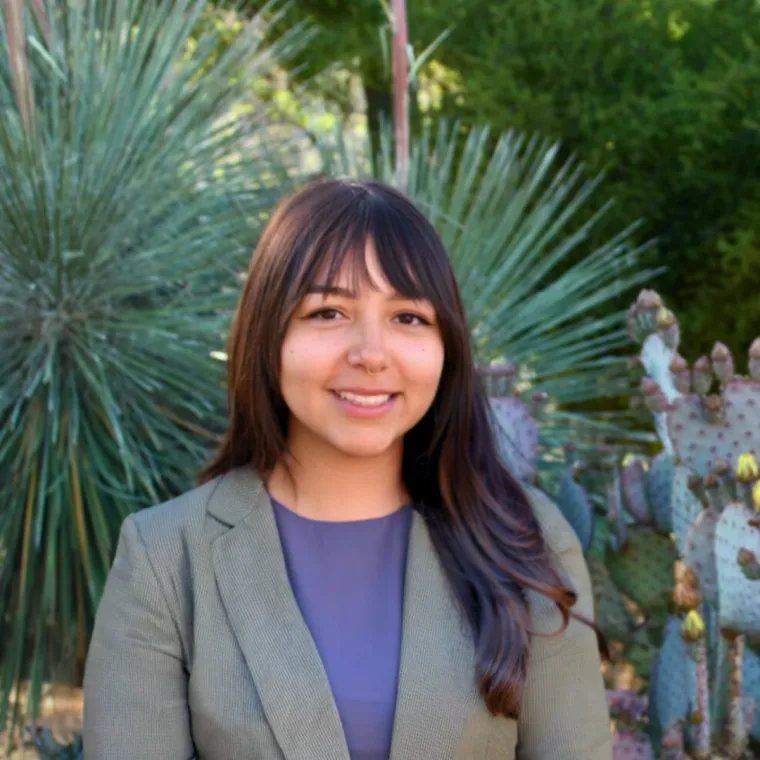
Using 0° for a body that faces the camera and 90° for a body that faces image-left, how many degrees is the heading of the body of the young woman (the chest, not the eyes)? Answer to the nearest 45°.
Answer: approximately 0°

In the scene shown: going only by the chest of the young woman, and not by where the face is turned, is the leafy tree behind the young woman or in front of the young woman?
behind

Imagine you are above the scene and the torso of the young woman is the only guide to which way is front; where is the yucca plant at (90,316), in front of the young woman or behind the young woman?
behind

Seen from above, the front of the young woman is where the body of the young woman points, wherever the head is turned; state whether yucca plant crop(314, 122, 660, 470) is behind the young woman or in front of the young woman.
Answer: behind

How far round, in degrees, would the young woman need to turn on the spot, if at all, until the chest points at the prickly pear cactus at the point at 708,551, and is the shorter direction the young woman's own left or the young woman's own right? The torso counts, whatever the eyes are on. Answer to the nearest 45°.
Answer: approximately 135° to the young woman's own left

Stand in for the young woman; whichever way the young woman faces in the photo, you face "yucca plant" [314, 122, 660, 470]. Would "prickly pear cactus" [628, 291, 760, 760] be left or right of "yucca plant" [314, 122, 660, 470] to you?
right
